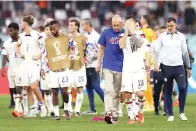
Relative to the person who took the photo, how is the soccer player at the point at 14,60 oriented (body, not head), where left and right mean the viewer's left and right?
facing the viewer and to the right of the viewer

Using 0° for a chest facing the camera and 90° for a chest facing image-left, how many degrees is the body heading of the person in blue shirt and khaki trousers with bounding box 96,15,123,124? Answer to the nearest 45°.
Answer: approximately 0°
